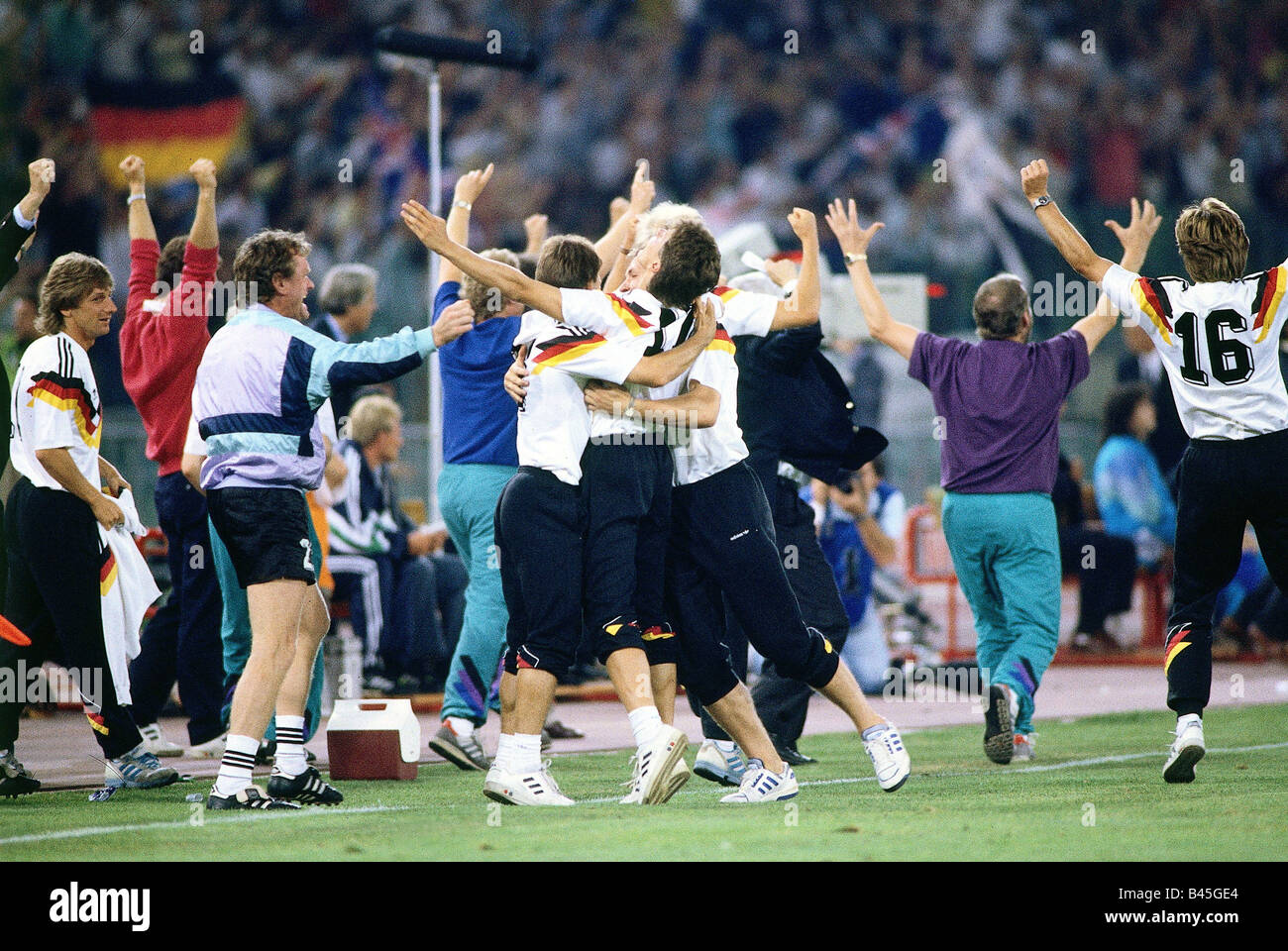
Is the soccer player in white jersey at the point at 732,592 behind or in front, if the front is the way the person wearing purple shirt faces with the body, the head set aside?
behind

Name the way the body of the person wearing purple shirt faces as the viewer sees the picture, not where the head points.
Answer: away from the camera

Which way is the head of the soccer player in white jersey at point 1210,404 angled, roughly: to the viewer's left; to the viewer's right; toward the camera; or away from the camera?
away from the camera

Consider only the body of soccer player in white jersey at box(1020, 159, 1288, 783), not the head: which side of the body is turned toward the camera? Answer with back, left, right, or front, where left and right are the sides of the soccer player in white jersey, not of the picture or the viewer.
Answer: back

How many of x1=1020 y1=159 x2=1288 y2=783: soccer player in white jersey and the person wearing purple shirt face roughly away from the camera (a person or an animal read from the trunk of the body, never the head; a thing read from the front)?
2

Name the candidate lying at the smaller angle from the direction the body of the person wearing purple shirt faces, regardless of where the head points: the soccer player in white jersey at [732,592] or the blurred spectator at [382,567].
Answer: the blurred spectator

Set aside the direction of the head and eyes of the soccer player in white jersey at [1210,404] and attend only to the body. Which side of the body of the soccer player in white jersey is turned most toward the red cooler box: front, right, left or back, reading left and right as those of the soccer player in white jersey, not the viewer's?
left

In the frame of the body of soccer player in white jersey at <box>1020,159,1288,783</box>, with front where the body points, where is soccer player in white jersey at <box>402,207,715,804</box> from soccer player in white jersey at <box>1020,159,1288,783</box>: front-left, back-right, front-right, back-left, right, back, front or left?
back-left

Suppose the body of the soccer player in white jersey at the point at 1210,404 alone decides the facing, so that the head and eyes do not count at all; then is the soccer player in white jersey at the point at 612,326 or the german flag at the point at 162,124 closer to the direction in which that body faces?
the german flag

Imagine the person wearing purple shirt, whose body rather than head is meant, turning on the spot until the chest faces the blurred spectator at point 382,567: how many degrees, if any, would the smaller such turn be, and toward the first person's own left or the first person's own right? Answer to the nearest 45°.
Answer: approximately 45° to the first person's own left

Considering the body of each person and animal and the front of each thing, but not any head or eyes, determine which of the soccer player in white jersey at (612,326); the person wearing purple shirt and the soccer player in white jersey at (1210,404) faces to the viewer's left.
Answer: the soccer player in white jersey at (612,326)

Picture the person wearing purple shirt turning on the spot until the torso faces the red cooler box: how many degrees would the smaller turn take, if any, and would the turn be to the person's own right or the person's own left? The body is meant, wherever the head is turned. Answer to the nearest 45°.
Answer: approximately 135° to the person's own left
